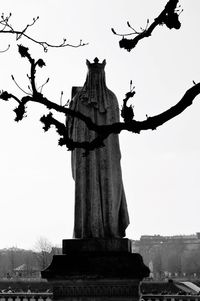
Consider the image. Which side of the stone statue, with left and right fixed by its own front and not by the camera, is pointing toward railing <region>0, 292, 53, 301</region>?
front

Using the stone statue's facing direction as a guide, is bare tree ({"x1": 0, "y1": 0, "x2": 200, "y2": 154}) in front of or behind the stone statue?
behind

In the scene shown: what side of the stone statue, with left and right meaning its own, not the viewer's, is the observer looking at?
back
